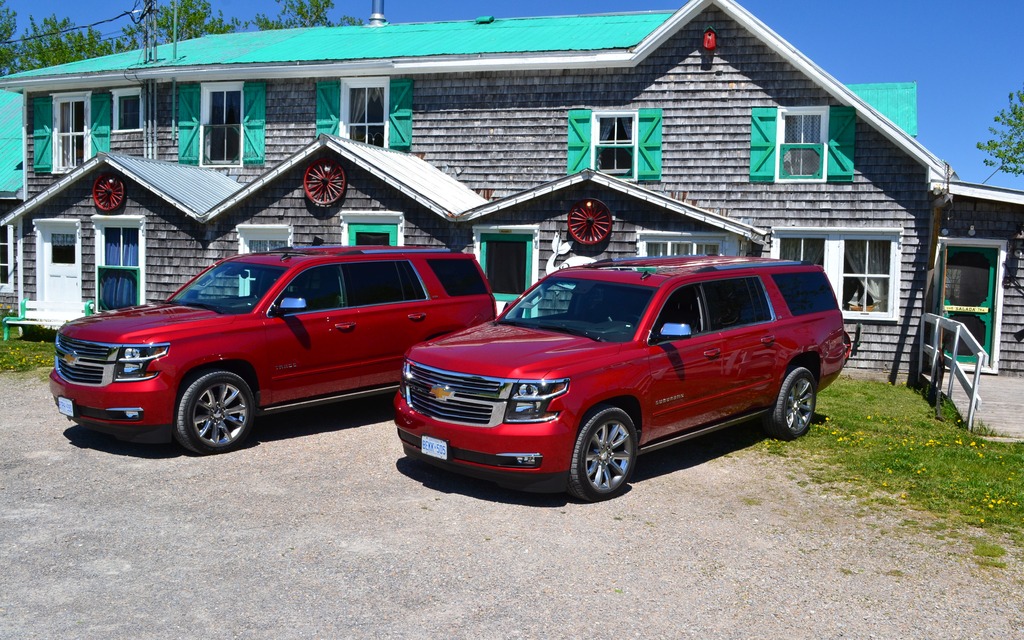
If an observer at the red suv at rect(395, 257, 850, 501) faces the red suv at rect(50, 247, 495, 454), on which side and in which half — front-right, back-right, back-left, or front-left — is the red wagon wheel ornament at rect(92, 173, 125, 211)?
front-right

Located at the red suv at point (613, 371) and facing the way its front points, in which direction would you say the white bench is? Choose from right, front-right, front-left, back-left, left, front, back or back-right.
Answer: right

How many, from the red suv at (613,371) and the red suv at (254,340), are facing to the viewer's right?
0

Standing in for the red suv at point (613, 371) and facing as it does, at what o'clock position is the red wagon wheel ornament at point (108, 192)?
The red wagon wheel ornament is roughly at 3 o'clock from the red suv.

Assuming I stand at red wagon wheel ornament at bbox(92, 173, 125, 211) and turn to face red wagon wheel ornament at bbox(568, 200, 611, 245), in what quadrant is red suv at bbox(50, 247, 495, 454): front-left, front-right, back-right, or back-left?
front-right

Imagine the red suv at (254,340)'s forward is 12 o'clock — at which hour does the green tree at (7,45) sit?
The green tree is roughly at 4 o'clock from the red suv.

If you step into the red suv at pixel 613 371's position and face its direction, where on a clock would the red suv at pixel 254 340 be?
the red suv at pixel 254 340 is roughly at 2 o'clock from the red suv at pixel 613 371.

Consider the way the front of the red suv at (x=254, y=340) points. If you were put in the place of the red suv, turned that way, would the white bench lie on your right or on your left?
on your right

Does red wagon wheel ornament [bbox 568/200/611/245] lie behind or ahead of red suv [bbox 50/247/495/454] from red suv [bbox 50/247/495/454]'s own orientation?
behind

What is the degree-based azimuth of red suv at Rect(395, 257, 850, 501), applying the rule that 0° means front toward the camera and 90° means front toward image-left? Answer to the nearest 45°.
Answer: approximately 45°

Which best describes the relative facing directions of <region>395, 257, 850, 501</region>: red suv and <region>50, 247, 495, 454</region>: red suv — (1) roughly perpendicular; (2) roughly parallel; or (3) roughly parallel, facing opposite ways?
roughly parallel

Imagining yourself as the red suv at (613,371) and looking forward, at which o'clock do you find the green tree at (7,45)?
The green tree is roughly at 3 o'clock from the red suv.

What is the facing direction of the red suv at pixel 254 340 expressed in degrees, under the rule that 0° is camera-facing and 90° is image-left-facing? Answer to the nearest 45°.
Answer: approximately 45°

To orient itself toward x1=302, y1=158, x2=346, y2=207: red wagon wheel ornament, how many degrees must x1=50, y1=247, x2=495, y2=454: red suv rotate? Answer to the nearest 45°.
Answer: approximately 135° to its right

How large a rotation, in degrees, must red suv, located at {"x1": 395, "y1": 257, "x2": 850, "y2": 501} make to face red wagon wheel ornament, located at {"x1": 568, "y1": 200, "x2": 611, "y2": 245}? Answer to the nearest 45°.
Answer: approximately 135° to its right
